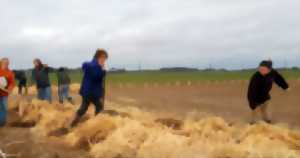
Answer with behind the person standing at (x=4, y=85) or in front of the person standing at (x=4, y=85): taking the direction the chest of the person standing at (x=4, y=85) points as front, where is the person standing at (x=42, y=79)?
behind

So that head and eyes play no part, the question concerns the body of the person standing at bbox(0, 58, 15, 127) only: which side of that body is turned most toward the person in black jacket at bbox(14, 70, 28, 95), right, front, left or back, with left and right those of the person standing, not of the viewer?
back

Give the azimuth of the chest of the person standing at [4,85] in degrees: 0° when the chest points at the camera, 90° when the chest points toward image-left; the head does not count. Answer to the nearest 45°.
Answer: approximately 0°

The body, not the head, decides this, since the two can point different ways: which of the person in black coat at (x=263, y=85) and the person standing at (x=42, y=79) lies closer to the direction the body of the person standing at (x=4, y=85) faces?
the person in black coat

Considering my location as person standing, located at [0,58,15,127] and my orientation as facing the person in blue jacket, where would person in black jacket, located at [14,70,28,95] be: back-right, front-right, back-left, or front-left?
back-left

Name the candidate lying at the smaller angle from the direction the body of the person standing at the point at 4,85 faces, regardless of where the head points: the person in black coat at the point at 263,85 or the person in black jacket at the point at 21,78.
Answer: the person in black coat

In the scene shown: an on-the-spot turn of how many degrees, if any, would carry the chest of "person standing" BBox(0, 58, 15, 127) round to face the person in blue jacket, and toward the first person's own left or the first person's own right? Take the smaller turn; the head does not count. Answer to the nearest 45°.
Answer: approximately 45° to the first person's own left
